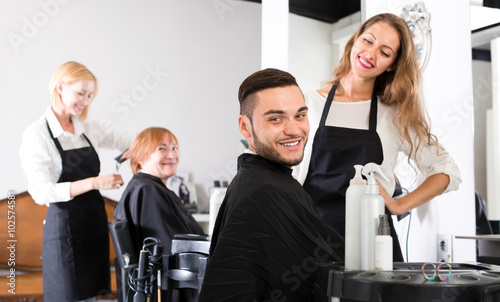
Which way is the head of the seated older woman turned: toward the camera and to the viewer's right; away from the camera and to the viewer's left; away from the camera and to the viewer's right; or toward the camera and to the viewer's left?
toward the camera and to the viewer's right

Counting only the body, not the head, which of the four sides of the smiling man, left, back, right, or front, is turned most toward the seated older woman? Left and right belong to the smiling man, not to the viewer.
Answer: left

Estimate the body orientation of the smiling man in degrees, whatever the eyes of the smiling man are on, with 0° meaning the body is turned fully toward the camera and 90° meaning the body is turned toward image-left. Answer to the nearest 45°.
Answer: approximately 270°

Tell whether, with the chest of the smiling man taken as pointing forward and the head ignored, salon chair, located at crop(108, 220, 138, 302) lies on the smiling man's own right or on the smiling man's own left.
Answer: on the smiling man's own left
